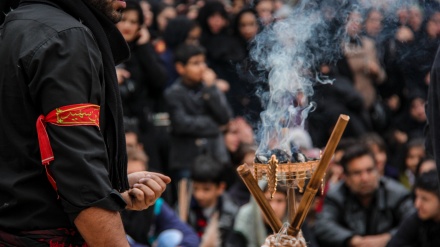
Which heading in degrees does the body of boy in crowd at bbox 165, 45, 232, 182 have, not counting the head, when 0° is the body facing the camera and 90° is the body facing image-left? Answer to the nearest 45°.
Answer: approximately 315°

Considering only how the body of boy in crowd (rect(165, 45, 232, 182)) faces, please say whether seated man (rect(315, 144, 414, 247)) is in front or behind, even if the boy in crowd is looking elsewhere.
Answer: in front

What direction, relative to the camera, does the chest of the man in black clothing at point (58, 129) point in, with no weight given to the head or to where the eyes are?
to the viewer's right

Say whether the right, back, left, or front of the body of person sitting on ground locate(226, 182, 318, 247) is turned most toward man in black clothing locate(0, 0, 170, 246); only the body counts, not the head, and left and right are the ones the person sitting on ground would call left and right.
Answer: front

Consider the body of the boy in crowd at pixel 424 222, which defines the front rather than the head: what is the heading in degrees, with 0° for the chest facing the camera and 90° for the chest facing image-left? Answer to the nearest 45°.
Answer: approximately 45°

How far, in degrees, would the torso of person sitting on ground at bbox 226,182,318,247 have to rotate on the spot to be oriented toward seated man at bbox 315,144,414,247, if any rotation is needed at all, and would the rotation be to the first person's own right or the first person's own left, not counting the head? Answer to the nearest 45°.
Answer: approximately 135° to the first person's own left

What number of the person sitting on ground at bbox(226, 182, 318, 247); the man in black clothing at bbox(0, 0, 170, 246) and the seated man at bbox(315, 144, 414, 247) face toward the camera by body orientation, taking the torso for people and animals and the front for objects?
2

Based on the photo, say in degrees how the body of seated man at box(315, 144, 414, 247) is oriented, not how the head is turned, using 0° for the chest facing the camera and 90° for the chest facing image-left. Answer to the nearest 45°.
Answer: approximately 0°

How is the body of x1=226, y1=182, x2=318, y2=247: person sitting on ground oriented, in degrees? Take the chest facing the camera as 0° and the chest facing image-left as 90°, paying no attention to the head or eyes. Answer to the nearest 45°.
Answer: approximately 0°
